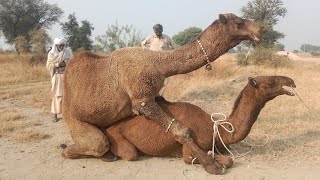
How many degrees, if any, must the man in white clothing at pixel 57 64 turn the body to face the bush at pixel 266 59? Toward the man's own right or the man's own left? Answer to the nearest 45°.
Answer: approximately 90° to the man's own left

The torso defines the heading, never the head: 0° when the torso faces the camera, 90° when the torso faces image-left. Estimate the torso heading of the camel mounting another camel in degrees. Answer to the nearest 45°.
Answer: approximately 270°

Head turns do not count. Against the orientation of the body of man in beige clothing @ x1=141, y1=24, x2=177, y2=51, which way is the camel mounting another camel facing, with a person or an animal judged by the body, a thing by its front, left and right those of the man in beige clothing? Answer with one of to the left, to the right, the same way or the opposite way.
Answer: to the left

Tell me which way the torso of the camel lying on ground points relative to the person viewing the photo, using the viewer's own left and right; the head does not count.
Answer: facing to the right of the viewer

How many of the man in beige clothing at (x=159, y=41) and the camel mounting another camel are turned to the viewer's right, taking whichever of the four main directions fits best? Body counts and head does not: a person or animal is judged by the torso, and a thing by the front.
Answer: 1

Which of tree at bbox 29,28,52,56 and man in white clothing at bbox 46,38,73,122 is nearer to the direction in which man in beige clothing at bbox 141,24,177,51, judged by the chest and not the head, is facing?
the man in white clothing
